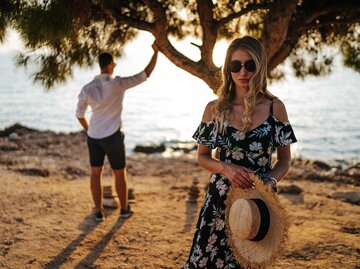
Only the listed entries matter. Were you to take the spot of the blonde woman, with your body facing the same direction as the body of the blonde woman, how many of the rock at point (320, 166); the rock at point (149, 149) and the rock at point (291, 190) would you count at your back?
3

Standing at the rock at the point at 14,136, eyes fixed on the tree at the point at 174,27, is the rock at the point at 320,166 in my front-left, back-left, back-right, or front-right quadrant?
front-left

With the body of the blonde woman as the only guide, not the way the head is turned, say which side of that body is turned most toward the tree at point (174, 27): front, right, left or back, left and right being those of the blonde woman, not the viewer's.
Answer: back

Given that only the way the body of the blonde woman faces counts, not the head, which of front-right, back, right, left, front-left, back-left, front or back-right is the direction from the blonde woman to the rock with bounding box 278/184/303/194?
back

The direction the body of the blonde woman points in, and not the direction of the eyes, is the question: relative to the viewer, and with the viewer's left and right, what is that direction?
facing the viewer

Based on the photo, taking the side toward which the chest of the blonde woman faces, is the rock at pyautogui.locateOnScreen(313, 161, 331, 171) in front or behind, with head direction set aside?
behind

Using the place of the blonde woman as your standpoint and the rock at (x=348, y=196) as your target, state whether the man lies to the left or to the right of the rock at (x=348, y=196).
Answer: left

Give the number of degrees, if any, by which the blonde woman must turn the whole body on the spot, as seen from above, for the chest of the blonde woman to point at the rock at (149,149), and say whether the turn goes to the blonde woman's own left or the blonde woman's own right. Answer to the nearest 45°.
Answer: approximately 180°

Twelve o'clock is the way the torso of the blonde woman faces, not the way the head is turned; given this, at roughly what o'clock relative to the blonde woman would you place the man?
The man is roughly at 5 o'clock from the blonde woman.
